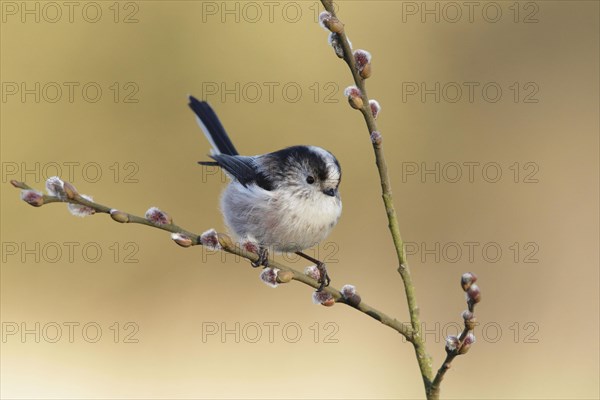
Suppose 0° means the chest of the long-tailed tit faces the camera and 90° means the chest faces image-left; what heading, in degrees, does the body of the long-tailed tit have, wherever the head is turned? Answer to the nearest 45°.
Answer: approximately 315°

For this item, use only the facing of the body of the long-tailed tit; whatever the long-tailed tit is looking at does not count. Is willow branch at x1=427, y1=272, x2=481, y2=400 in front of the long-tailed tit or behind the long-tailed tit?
in front
